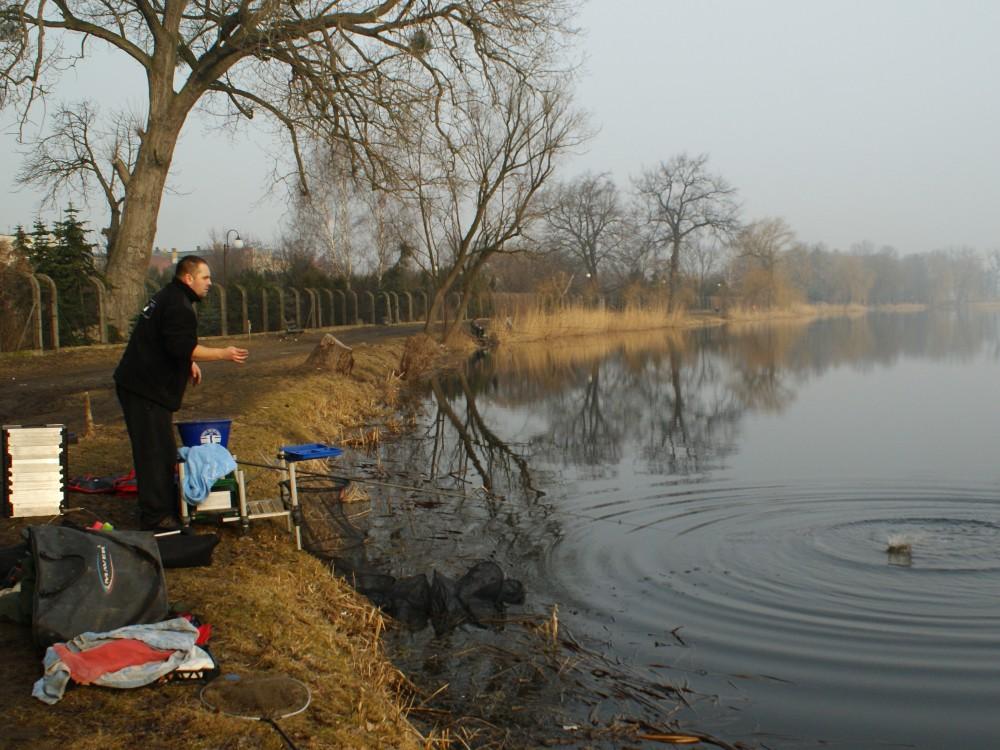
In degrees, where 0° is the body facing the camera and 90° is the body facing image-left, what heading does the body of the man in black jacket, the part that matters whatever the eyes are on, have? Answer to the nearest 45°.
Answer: approximately 270°

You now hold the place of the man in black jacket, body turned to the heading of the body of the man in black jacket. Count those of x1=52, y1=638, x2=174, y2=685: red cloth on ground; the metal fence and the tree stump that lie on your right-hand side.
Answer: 1

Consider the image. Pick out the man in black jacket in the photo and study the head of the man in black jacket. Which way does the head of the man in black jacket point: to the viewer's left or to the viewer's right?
to the viewer's right

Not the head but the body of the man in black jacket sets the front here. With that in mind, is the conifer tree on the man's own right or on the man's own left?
on the man's own left

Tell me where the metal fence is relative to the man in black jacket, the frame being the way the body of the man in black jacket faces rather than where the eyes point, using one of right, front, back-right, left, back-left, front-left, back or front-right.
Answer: left

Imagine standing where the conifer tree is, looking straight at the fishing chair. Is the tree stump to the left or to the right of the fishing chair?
left

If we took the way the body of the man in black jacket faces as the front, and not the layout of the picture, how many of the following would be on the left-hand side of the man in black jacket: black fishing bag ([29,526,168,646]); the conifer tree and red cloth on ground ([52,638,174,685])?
1

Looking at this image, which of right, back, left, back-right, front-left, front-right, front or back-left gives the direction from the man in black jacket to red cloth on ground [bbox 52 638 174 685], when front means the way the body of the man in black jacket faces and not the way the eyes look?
right

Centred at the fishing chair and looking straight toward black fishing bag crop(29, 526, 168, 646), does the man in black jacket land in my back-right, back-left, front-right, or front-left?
front-right

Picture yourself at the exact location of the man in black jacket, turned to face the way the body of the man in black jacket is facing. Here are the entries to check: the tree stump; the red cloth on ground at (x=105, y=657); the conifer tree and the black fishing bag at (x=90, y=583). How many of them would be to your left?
2
